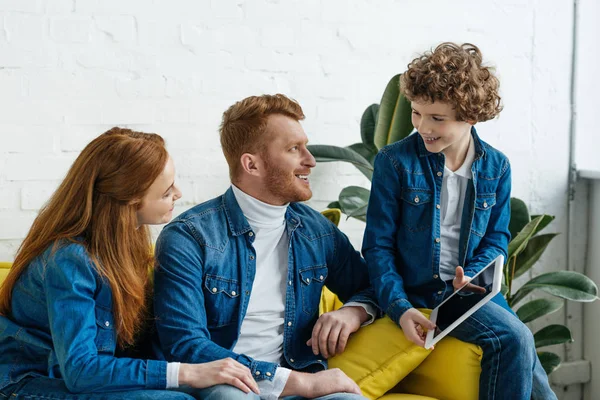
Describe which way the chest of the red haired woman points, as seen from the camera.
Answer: to the viewer's right

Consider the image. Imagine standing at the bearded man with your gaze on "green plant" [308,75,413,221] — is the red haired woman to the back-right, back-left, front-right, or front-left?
back-left

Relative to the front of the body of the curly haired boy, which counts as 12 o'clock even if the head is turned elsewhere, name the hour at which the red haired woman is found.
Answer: The red haired woman is roughly at 2 o'clock from the curly haired boy.

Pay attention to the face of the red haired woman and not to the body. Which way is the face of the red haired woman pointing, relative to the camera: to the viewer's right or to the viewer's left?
to the viewer's right

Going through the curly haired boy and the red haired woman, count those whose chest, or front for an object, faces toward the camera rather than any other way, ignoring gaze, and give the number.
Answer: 1

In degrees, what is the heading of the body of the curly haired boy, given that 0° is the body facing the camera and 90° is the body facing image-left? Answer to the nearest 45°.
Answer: approximately 0°

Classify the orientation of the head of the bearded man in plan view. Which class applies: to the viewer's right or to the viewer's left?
to the viewer's right

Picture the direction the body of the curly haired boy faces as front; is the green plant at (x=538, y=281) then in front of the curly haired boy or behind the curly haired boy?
behind

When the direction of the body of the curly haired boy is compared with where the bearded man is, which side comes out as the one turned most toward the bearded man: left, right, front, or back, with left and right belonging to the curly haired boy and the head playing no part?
right
